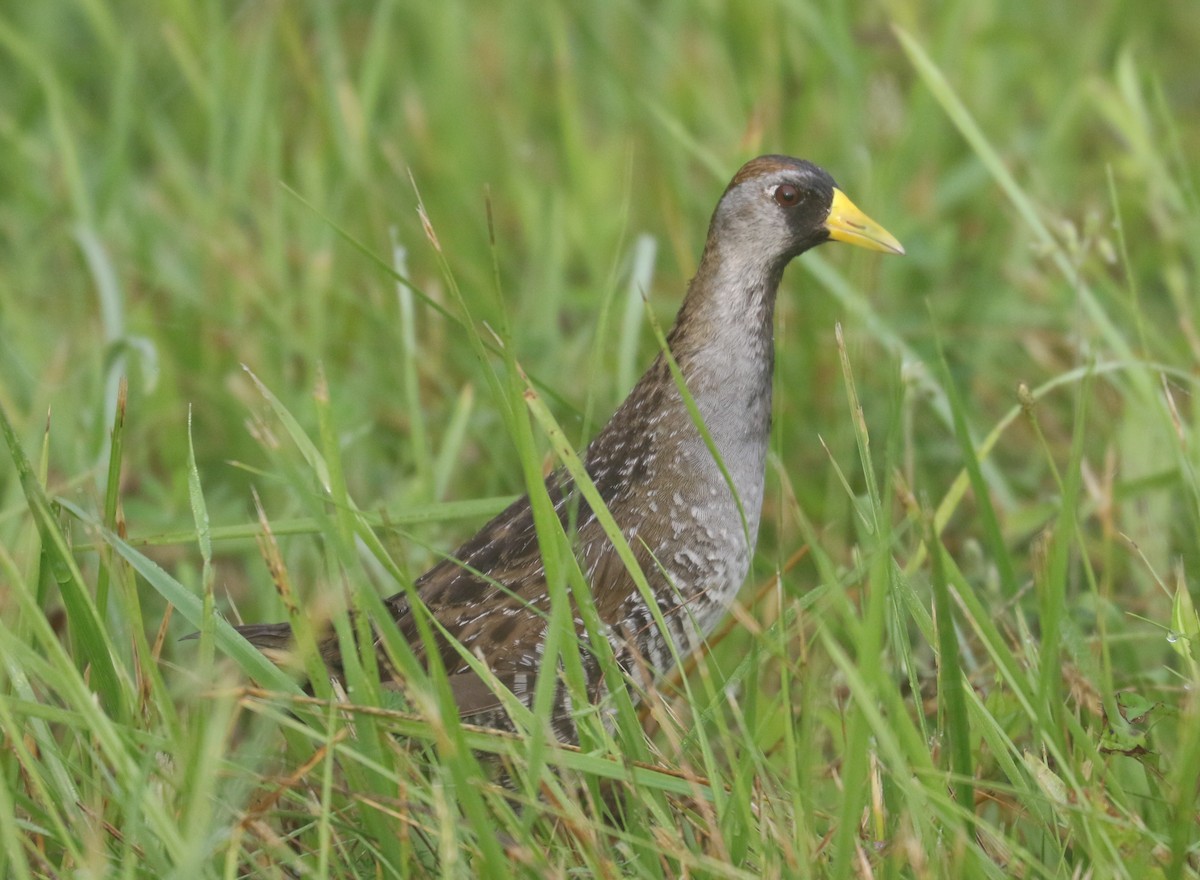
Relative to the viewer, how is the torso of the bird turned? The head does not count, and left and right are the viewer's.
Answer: facing to the right of the viewer
